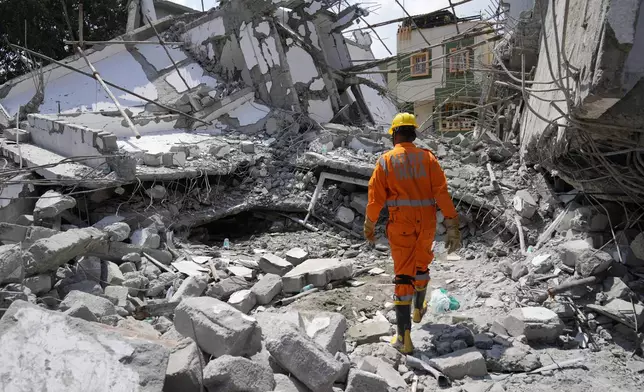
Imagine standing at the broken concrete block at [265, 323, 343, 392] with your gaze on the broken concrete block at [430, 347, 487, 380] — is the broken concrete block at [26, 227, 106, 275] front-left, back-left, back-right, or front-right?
back-left

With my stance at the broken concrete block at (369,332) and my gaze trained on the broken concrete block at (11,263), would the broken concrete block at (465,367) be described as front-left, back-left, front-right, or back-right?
back-left

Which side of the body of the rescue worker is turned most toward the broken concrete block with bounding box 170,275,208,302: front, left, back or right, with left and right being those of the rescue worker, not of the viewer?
left

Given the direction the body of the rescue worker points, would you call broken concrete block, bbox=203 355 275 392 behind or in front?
behind

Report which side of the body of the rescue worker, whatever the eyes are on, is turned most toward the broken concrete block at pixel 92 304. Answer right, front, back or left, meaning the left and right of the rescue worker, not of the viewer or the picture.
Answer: left

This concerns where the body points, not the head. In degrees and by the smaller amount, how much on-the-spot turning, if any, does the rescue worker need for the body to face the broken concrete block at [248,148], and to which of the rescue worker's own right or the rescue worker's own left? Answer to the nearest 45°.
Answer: approximately 45° to the rescue worker's own left

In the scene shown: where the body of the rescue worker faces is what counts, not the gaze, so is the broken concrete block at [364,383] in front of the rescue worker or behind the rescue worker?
behind

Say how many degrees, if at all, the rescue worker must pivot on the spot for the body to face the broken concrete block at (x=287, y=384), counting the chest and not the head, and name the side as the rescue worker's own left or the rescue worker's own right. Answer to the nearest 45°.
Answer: approximately 135° to the rescue worker's own left

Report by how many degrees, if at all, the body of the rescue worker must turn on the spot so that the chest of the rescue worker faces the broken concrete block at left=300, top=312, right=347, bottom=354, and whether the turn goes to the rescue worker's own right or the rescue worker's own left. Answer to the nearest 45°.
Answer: approximately 135° to the rescue worker's own left

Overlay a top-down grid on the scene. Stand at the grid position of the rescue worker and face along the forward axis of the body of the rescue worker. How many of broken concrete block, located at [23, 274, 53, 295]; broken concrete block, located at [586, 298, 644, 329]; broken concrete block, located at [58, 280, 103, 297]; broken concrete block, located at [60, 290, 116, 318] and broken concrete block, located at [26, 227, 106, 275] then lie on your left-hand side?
4

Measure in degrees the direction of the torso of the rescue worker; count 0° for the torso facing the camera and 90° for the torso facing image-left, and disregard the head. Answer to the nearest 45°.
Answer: approximately 180°

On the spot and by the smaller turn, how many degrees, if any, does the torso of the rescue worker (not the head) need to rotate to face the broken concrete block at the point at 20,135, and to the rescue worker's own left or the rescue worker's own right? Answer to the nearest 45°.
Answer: approximately 45° to the rescue worker's own left
